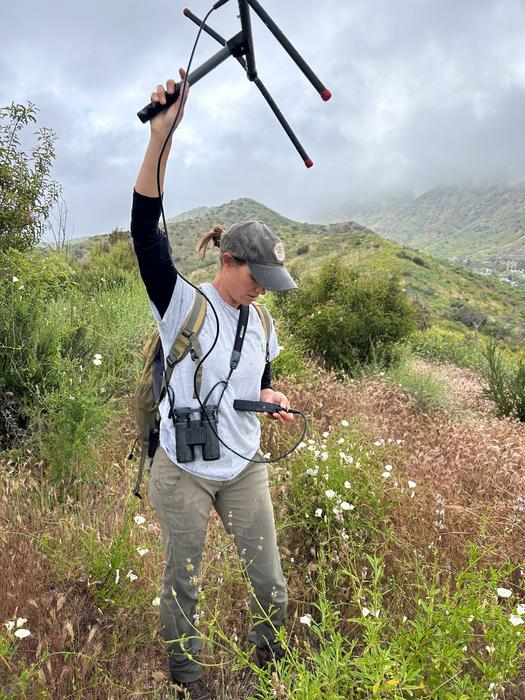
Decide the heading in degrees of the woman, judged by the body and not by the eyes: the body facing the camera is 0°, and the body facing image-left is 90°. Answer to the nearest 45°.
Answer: approximately 315°

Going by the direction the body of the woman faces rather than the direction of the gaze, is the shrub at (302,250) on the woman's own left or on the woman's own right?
on the woman's own left

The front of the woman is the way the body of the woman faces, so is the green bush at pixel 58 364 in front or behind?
behind

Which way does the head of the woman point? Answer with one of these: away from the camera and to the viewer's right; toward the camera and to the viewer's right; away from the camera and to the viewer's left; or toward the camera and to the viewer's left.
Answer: toward the camera and to the viewer's right

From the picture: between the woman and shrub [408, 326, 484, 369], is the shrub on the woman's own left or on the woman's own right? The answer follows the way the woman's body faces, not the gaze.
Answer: on the woman's own left
